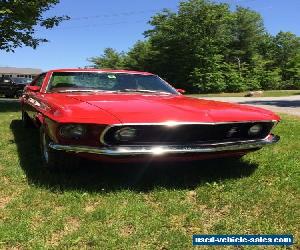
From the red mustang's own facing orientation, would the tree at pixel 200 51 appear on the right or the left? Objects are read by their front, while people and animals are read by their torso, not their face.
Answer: on its left

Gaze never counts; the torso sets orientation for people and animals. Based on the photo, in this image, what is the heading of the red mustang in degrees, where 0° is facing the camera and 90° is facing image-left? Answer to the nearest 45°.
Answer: approximately 315°

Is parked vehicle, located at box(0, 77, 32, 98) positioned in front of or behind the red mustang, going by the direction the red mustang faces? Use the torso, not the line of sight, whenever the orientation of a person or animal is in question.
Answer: behind

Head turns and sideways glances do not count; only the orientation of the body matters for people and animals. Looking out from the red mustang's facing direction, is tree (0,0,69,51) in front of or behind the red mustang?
behind
